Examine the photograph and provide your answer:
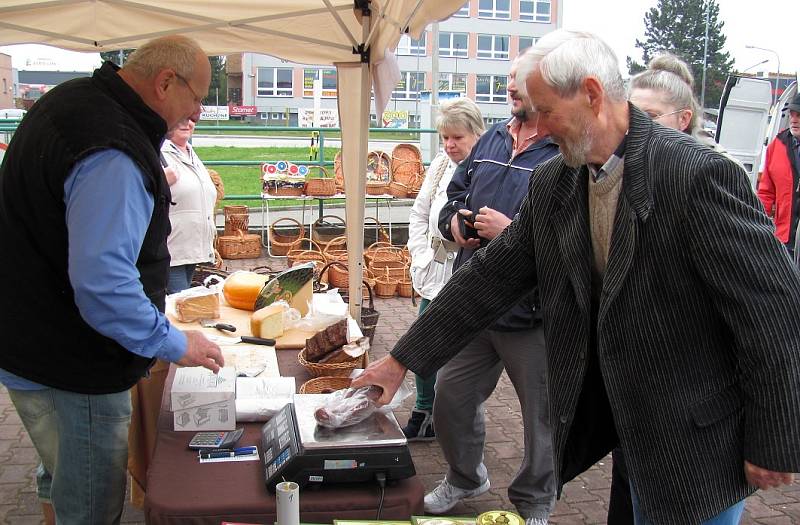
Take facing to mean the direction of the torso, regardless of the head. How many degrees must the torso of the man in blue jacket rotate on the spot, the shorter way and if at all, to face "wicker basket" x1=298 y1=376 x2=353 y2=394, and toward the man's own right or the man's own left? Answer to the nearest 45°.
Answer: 0° — they already face it

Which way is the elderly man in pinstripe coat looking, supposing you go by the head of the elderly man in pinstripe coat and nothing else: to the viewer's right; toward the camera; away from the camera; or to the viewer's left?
to the viewer's left

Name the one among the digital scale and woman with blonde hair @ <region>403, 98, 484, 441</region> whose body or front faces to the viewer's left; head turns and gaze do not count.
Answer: the digital scale

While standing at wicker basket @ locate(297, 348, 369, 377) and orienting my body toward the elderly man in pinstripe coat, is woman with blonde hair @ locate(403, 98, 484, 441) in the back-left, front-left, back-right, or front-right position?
back-left

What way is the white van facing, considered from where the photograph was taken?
facing away from the viewer and to the right of the viewer

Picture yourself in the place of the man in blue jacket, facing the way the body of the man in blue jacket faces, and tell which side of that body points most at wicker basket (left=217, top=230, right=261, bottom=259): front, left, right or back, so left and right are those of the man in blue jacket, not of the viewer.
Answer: right

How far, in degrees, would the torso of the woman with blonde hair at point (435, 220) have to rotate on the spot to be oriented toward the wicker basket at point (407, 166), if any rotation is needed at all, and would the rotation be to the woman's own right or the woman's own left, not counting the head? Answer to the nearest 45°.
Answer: approximately 135° to the woman's own right

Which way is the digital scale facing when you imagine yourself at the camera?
facing to the left of the viewer

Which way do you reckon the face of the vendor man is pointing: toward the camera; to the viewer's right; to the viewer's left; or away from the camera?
to the viewer's right

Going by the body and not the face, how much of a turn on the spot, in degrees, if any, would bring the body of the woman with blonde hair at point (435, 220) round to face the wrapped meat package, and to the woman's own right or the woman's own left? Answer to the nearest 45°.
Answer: approximately 45° to the woman's own right
